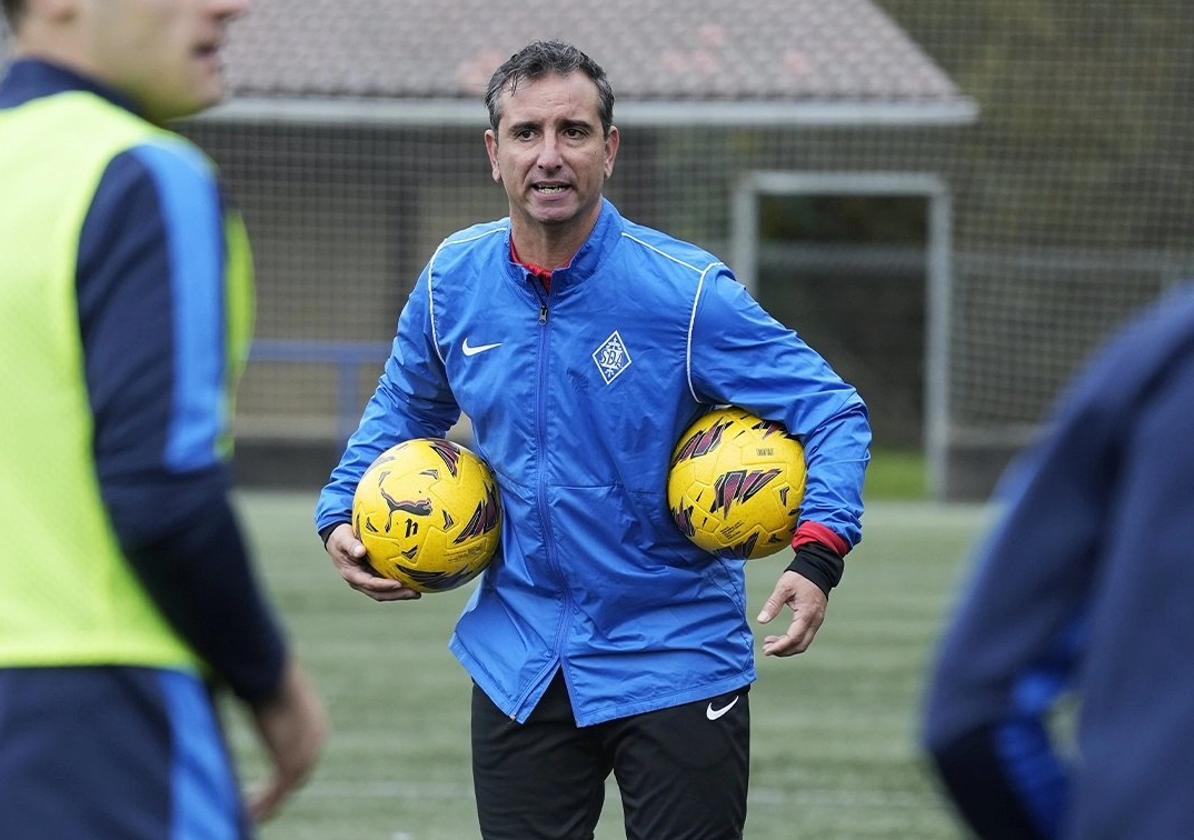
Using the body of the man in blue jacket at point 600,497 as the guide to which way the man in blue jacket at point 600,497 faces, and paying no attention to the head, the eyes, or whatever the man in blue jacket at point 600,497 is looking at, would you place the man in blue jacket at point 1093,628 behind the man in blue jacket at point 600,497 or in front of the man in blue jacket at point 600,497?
in front

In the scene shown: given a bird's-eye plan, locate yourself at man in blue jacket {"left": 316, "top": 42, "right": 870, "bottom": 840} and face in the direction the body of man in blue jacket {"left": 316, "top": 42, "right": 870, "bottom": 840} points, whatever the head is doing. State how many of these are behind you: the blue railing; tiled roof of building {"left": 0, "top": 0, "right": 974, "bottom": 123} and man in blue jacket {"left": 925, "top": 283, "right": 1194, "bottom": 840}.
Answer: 2

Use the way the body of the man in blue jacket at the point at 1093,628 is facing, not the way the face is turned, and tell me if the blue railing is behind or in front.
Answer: in front

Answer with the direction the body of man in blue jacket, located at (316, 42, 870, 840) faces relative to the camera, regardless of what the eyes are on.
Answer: toward the camera

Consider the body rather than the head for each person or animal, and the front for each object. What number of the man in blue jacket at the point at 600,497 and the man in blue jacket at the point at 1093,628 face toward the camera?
1

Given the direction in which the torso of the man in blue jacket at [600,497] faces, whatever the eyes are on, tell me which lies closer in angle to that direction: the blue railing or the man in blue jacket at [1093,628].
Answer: the man in blue jacket

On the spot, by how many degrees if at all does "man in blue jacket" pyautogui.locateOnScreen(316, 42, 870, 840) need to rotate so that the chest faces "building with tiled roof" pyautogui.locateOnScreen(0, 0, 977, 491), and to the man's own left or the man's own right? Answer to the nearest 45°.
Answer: approximately 180°

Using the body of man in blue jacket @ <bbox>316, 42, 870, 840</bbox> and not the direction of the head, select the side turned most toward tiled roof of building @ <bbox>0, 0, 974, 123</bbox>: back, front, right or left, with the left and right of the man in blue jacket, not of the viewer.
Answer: back

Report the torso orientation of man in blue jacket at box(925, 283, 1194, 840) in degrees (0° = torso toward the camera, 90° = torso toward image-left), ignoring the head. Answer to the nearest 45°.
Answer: approximately 180°

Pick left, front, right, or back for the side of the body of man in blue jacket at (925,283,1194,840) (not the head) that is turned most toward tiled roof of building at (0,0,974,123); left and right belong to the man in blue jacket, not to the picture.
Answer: front
